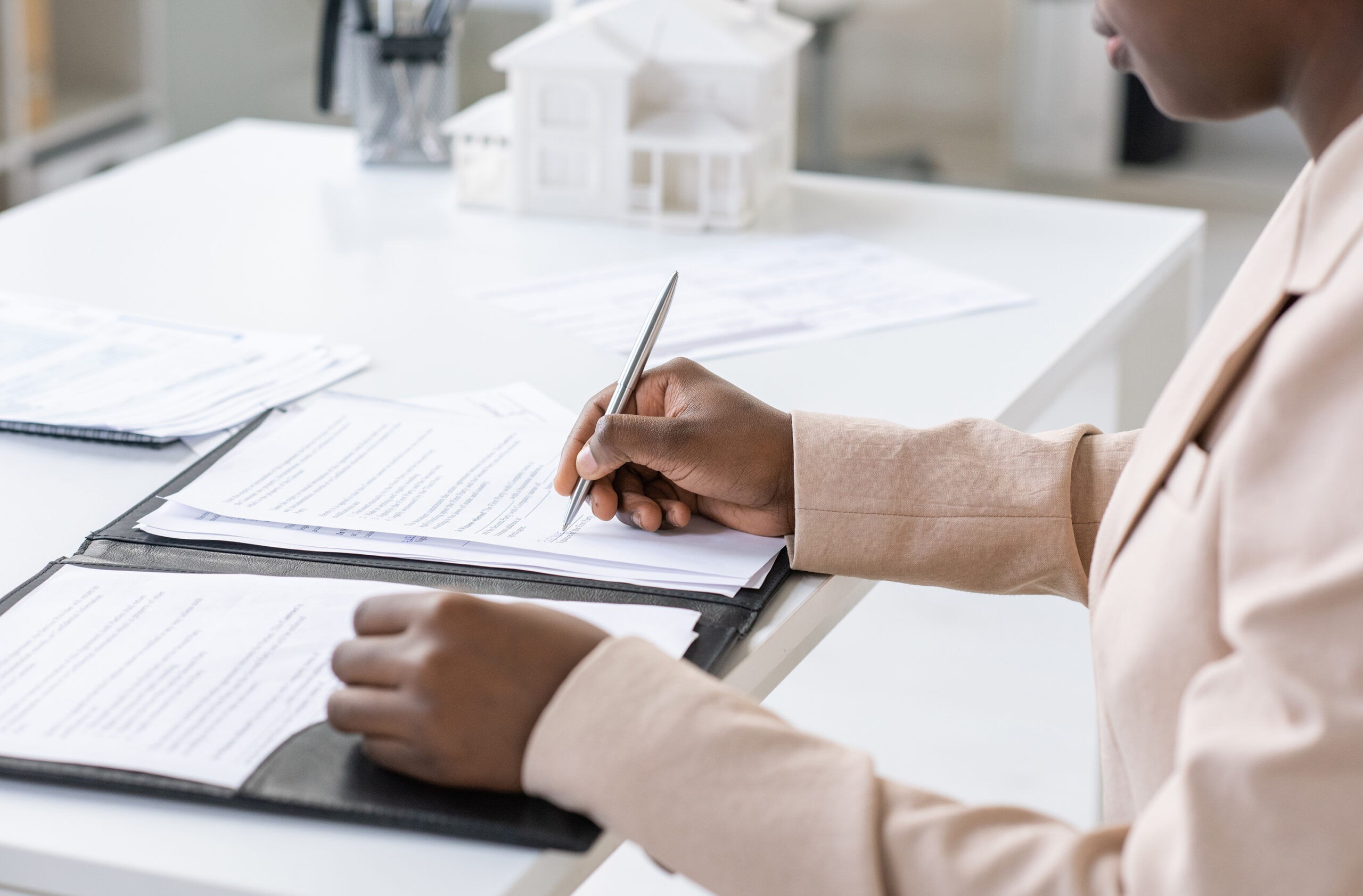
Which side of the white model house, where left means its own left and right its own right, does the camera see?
front

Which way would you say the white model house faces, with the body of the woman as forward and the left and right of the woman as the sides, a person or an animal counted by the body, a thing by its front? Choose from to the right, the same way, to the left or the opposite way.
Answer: to the left

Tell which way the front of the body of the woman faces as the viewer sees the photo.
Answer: to the viewer's left

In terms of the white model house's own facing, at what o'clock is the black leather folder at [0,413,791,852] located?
The black leather folder is roughly at 12 o'clock from the white model house.

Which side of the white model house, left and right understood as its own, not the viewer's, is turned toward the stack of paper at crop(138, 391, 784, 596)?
front

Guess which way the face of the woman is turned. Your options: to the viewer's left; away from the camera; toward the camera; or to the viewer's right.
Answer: to the viewer's left
